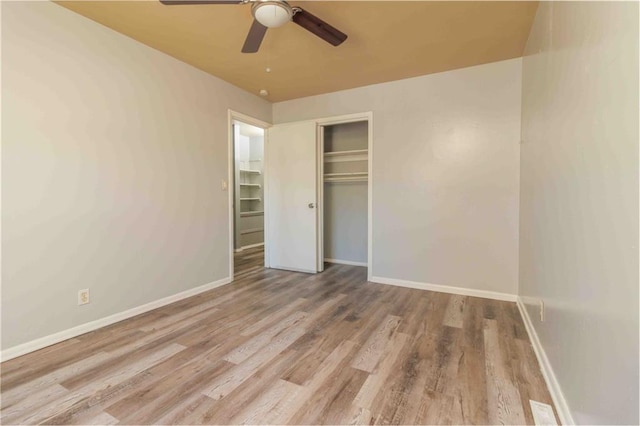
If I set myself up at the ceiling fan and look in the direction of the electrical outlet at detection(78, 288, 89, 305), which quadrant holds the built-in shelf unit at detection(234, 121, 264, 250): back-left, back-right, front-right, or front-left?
front-right

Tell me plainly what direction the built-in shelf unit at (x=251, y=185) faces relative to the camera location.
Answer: facing the viewer and to the right of the viewer

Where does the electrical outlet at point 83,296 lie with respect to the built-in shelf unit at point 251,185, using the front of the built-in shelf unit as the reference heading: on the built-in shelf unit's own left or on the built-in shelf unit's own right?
on the built-in shelf unit's own right

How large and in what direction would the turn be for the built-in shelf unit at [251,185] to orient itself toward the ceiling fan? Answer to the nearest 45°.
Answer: approximately 45° to its right

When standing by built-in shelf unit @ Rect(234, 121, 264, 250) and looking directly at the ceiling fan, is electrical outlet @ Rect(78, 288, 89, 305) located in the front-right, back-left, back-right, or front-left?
front-right
